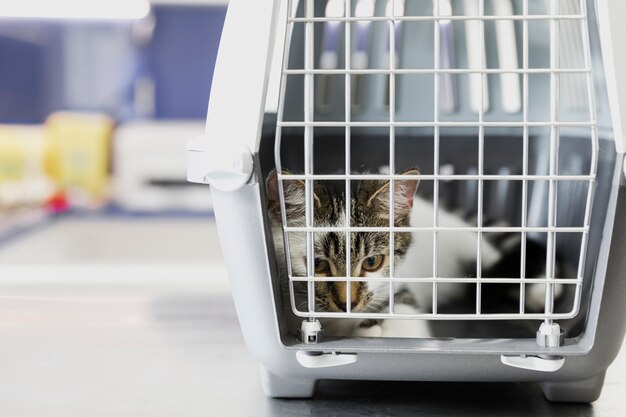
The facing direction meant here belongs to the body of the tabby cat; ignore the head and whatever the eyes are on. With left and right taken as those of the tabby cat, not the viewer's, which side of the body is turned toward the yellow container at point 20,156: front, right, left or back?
right

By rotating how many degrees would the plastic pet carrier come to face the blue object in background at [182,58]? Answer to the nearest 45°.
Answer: approximately 180°

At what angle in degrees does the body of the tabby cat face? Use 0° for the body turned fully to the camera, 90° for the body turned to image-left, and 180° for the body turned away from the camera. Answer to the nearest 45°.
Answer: approximately 45°

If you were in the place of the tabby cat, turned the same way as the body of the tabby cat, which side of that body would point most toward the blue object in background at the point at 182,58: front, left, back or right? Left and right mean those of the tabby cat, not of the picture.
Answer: right

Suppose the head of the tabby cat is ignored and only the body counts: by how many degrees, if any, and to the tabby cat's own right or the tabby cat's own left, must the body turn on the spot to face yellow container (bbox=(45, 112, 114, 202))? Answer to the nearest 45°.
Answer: approximately 90° to the tabby cat's own right

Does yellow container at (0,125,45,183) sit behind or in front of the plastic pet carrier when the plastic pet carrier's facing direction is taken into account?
behind

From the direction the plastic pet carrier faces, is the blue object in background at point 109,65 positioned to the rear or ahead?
to the rear
